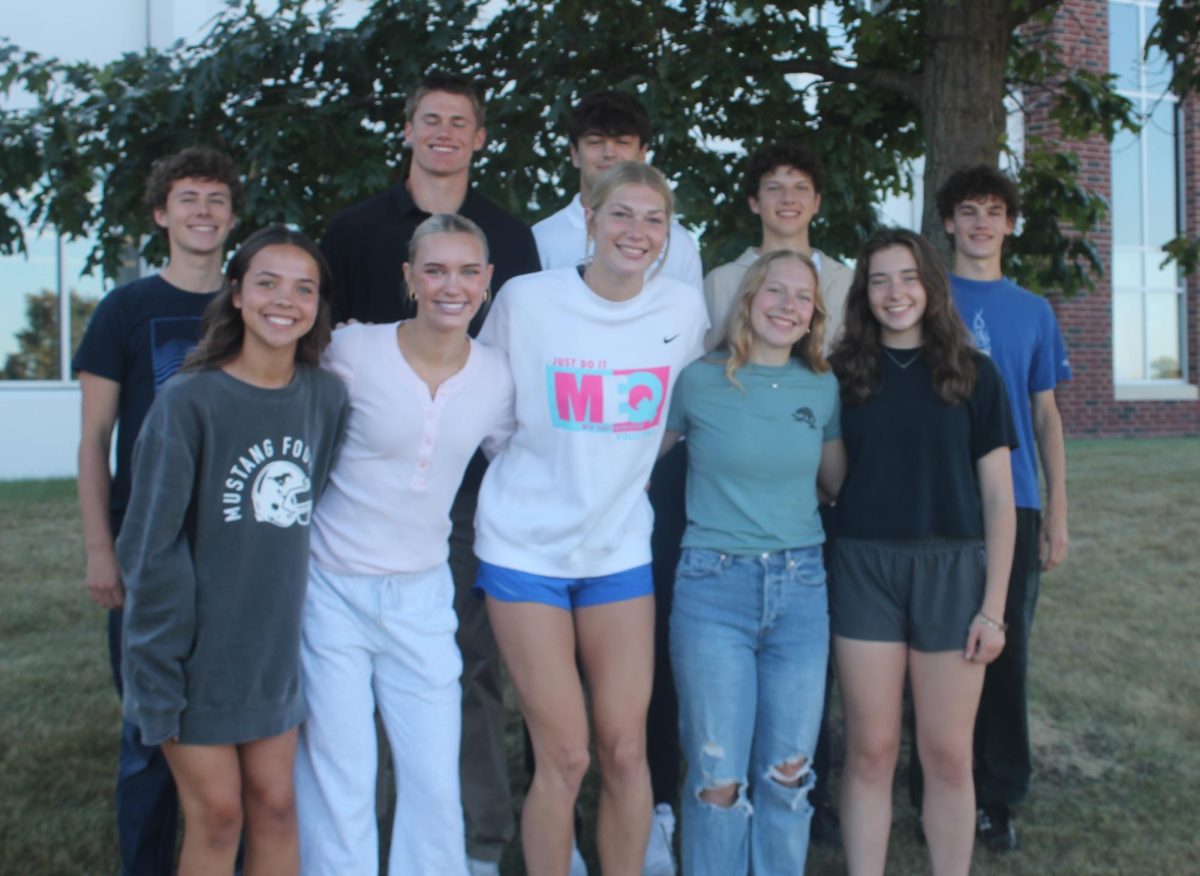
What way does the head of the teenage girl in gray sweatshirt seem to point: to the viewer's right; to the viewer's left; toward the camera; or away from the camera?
toward the camera

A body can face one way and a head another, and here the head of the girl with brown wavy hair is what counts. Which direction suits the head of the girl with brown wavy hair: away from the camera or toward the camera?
toward the camera

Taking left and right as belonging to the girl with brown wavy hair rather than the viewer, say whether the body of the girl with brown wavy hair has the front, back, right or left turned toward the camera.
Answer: front

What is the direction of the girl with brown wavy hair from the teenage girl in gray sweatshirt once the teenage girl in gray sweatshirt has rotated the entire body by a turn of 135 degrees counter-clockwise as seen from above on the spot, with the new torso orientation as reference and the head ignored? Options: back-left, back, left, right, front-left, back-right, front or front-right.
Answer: right
